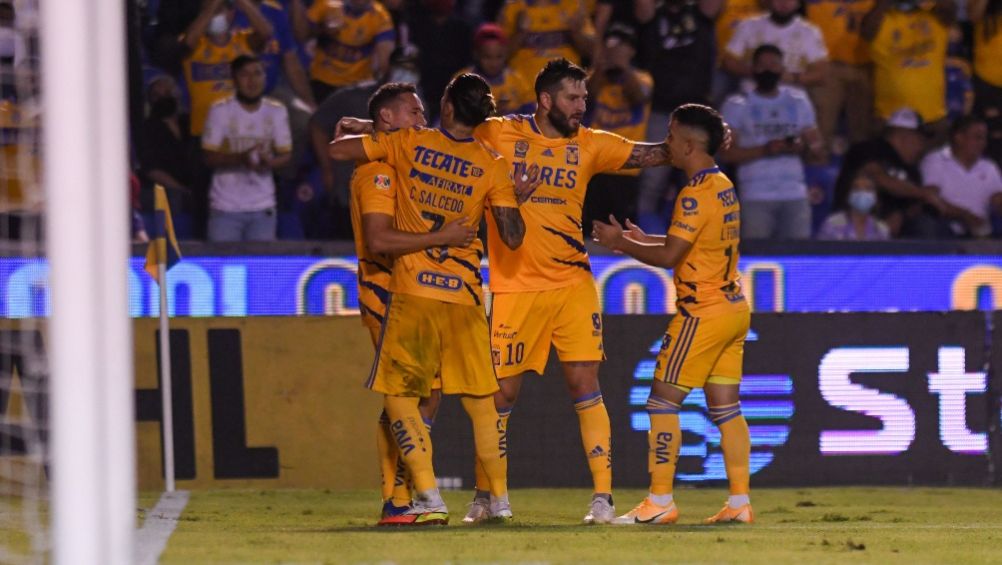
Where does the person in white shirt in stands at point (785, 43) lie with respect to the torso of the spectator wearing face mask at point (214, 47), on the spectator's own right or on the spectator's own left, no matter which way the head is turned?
on the spectator's own left

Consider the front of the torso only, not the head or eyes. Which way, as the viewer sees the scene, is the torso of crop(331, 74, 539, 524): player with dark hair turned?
away from the camera

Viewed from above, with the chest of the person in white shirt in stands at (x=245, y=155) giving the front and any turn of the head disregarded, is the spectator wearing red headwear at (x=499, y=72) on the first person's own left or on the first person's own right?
on the first person's own left

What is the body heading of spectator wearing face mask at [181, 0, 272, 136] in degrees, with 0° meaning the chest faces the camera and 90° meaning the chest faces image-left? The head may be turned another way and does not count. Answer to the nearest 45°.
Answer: approximately 0°

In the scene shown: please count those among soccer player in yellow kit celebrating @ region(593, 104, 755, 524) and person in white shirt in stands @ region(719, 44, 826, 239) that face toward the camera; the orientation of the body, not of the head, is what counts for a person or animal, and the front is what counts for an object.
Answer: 1

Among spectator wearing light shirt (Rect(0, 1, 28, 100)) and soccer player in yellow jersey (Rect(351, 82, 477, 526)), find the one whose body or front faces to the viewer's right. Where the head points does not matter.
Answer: the soccer player in yellow jersey

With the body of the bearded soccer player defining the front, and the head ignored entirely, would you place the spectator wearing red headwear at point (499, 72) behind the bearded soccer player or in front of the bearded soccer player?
behind

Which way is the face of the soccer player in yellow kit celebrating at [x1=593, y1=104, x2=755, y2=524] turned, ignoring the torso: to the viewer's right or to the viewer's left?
to the viewer's left

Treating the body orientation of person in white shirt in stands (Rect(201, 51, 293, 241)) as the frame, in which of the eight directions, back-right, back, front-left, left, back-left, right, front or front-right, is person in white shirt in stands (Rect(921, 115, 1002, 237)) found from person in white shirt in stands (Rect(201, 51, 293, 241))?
left

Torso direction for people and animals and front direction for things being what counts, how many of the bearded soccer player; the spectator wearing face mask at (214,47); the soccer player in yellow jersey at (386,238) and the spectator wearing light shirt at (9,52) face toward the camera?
3
